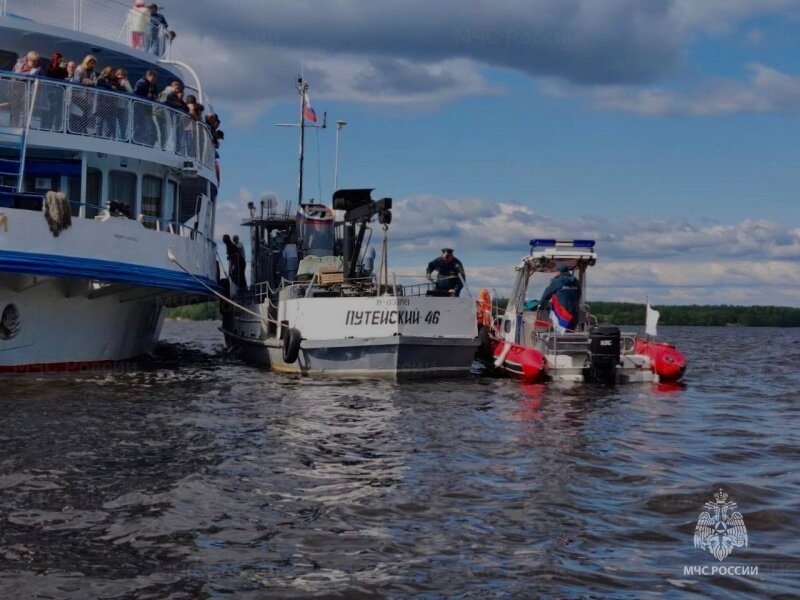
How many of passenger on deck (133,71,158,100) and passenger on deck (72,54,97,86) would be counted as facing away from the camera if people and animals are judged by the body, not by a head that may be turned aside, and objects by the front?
0

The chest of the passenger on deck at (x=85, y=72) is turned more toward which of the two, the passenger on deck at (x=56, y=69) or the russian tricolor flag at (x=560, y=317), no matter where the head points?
the russian tricolor flag

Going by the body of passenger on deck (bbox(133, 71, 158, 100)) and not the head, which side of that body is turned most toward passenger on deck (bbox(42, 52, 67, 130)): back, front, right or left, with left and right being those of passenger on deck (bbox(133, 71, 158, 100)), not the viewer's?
right

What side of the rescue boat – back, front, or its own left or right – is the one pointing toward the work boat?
left

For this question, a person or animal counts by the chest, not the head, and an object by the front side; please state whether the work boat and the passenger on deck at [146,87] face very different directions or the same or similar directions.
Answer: very different directions

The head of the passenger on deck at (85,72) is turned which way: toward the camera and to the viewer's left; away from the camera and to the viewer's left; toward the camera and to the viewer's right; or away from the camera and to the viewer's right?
toward the camera and to the viewer's right

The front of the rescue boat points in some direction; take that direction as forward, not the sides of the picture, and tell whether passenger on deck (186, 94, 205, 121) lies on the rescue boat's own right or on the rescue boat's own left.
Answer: on the rescue boat's own left

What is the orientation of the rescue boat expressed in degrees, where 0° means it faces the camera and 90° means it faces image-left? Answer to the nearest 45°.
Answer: approximately 135°

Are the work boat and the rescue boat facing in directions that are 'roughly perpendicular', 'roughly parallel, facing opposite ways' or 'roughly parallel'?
roughly parallel

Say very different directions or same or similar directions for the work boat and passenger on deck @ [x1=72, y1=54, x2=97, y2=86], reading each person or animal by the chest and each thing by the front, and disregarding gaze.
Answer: very different directions

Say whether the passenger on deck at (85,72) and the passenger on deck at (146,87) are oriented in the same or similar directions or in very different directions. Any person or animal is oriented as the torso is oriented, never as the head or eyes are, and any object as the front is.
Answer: same or similar directions

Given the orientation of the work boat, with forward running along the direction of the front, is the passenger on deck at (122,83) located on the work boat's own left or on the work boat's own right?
on the work boat's own left

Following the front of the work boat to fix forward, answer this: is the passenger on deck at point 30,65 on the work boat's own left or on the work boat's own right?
on the work boat's own left

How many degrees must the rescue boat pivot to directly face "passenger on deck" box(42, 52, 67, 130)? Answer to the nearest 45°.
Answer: approximately 90° to its left
